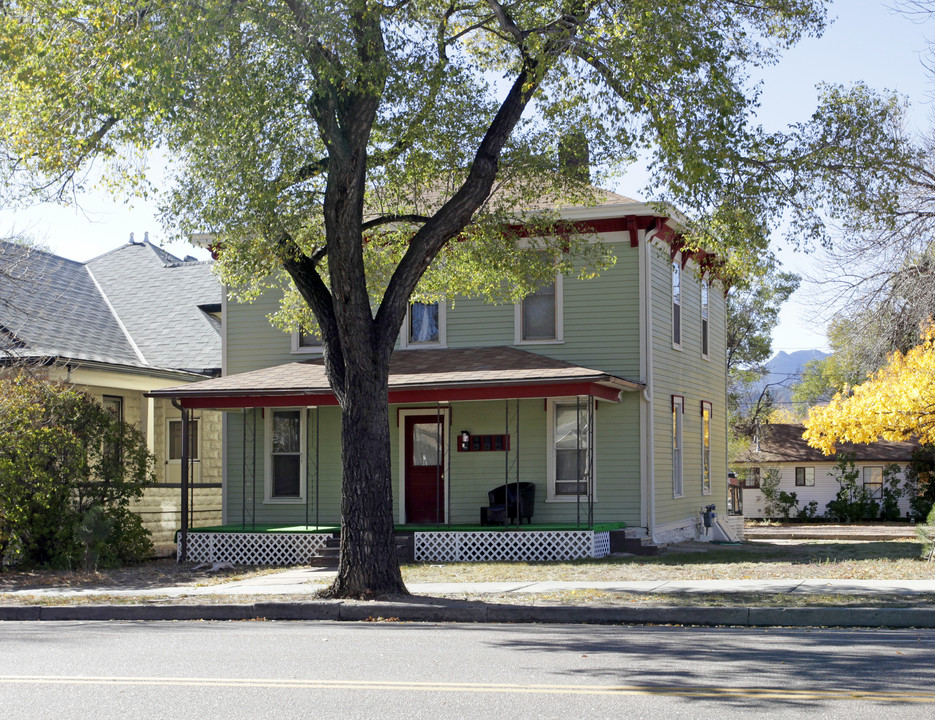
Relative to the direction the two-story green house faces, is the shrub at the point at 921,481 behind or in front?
behind

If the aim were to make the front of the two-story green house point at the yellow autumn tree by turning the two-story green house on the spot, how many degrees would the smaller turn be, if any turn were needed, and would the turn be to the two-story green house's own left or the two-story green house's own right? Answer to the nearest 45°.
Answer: approximately 45° to the two-story green house's own left

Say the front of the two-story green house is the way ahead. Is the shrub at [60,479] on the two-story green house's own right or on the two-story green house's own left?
on the two-story green house's own right

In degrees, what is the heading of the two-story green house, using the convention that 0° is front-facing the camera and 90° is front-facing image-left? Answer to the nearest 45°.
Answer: approximately 0°

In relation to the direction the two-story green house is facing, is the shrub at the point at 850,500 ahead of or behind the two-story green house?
behind

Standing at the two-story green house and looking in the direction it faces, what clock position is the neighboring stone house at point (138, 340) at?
The neighboring stone house is roughly at 4 o'clock from the two-story green house.
